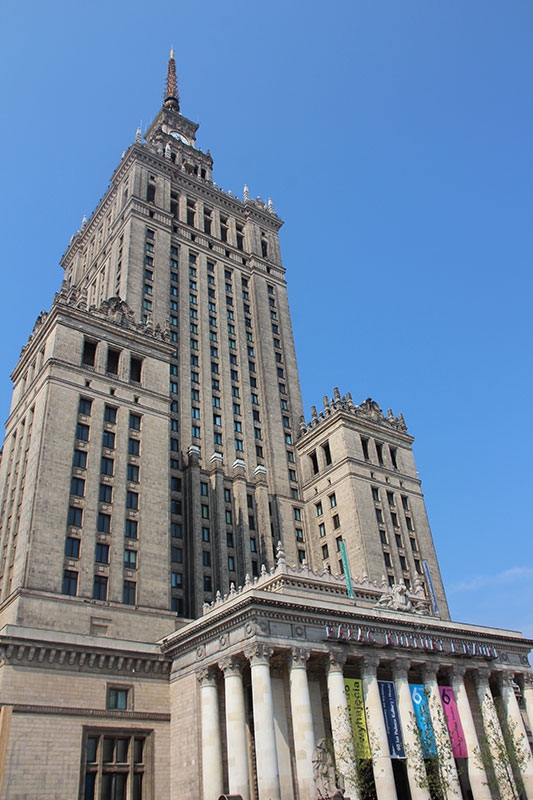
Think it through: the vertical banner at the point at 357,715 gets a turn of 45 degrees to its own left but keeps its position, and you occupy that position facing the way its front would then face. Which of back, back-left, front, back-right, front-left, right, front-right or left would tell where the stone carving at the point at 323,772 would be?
right

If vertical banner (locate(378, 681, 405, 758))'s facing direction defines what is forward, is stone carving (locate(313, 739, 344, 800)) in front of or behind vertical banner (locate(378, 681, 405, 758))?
in front

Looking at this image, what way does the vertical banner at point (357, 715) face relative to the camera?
toward the camera

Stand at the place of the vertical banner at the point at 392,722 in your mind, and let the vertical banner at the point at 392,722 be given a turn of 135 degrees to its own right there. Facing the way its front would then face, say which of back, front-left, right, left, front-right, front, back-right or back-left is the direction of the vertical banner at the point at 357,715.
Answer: left

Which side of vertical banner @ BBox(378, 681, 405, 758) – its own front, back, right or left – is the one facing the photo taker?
front
